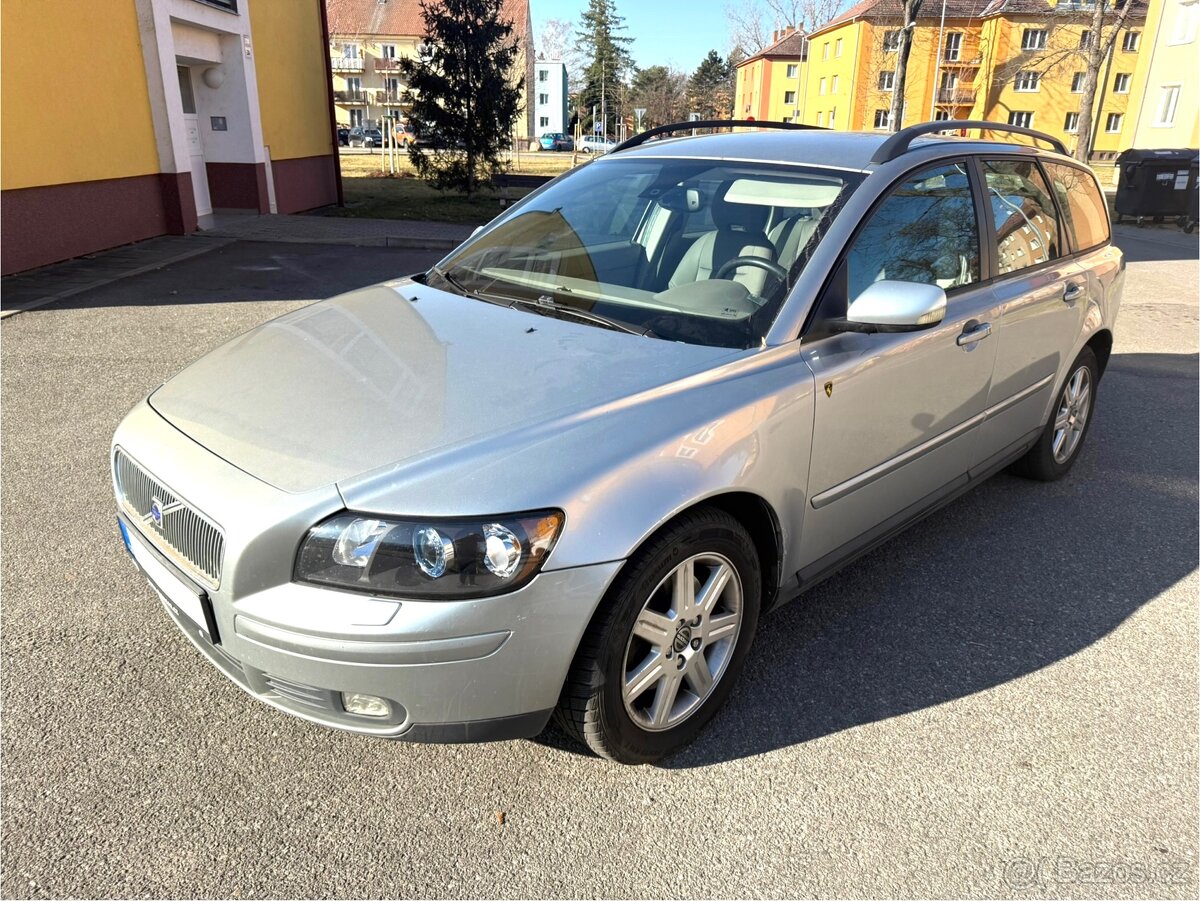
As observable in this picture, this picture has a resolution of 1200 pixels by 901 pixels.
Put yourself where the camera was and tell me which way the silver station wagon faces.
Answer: facing the viewer and to the left of the viewer

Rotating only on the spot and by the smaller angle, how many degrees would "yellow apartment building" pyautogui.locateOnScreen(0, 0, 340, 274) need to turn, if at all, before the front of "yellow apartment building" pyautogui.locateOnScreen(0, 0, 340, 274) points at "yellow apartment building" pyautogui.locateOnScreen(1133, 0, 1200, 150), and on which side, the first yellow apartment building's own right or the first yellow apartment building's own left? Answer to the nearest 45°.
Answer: approximately 45° to the first yellow apartment building's own left

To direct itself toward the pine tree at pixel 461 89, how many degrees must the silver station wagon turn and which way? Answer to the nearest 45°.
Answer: approximately 135° to its right

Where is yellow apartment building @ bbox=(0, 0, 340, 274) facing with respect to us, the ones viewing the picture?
facing the viewer and to the right of the viewer

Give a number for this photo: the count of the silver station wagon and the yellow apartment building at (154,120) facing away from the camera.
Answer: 0

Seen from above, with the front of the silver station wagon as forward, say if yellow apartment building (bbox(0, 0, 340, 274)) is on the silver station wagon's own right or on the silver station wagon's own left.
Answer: on the silver station wagon's own right

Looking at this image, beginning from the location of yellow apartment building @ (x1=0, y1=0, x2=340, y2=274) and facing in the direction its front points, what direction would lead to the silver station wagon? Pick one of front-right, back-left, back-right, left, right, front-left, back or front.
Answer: front-right

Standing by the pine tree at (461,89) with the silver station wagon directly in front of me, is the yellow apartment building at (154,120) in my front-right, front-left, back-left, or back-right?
front-right

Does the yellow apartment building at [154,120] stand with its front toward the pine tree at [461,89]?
no
